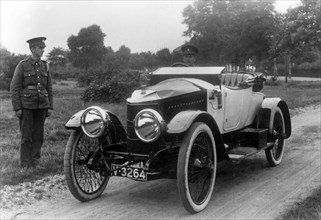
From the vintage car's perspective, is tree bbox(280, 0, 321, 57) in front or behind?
behind

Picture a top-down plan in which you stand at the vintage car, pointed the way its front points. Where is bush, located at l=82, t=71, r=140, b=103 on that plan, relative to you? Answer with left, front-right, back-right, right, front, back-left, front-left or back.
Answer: back-right

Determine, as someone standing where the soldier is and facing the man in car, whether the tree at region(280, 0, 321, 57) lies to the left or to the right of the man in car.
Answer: left

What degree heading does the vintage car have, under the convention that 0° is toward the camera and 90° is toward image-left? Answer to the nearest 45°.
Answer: approximately 45°
